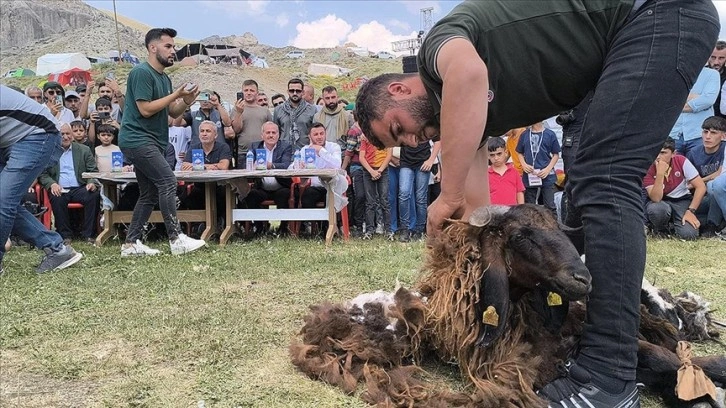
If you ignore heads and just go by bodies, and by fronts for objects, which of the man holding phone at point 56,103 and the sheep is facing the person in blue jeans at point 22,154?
the man holding phone

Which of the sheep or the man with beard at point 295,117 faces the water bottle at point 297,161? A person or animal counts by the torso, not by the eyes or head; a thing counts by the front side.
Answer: the man with beard

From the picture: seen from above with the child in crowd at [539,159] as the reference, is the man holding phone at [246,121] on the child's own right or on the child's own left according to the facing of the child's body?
on the child's own right

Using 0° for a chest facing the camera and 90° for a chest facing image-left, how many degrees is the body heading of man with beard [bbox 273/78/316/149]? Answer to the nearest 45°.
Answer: approximately 0°

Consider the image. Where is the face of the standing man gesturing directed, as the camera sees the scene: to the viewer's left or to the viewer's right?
to the viewer's right

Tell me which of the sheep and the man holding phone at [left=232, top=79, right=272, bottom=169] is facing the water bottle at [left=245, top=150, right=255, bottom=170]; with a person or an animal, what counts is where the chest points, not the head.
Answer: the man holding phone

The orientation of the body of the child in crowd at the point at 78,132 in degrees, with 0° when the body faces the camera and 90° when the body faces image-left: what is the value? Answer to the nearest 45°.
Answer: approximately 0°

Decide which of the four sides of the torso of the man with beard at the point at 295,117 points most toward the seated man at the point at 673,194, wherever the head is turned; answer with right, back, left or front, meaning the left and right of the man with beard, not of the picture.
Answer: left

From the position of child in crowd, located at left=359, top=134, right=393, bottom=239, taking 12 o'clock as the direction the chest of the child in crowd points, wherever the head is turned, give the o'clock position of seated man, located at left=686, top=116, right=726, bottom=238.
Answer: The seated man is roughly at 9 o'clock from the child in crowd.
